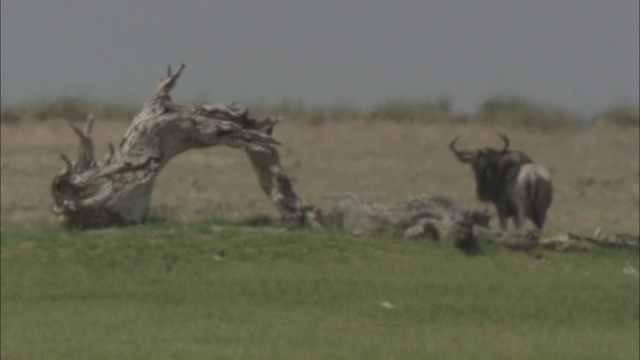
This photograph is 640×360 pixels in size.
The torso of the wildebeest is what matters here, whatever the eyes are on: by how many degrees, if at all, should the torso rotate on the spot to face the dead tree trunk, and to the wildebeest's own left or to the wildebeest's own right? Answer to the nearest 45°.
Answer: approximately 45° to the wildebeest's own left

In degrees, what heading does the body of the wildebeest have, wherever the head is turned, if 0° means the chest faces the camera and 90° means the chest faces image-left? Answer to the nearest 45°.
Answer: approximately 135°

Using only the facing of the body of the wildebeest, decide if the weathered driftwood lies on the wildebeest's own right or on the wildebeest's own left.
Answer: on the wildebeest's own left
